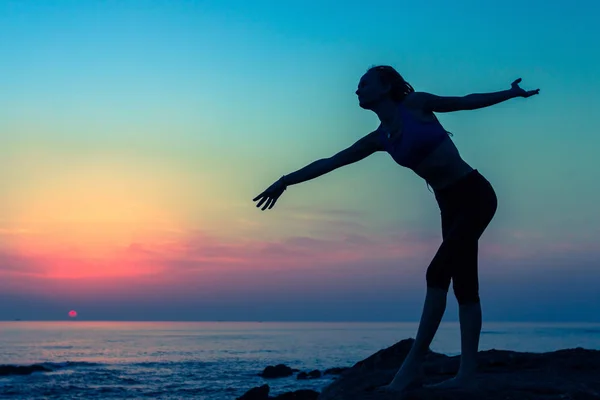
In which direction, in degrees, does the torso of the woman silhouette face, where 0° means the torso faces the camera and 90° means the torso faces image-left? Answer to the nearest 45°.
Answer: approximately 45°

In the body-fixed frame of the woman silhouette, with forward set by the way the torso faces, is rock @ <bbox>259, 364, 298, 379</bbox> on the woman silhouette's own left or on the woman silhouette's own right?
on the woman silhouette's own right
